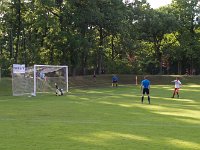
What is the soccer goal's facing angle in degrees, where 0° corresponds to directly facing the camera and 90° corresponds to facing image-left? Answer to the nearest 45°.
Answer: approximately 315°
